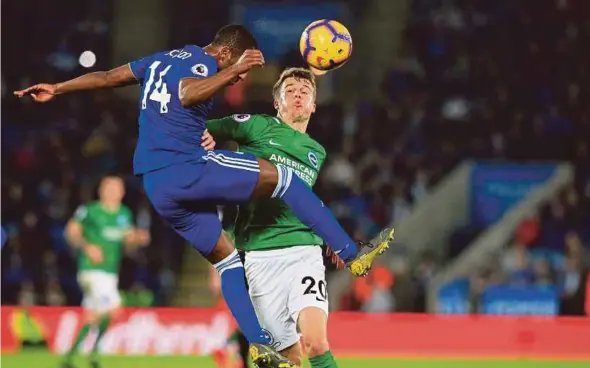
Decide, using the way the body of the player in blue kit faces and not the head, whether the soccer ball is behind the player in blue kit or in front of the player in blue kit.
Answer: in front

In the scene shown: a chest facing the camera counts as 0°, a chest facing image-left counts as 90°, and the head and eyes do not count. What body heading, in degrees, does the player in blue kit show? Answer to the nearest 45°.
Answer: approximately 225°
